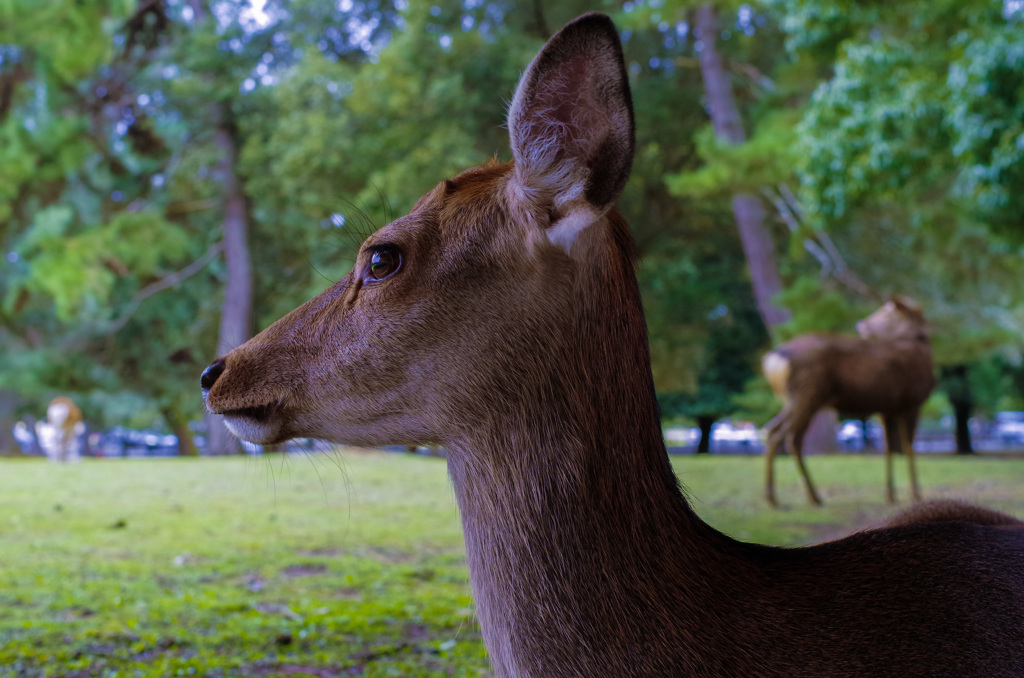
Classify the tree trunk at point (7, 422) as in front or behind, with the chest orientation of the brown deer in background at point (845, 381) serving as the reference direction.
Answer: behind

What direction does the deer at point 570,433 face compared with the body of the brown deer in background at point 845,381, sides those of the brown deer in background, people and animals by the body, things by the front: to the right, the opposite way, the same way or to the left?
the opposite way

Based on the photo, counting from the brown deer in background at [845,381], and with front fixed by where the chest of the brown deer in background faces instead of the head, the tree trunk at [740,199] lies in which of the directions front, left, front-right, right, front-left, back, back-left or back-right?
left

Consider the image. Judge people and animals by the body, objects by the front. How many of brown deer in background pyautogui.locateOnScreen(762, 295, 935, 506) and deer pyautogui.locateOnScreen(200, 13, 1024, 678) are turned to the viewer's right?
1

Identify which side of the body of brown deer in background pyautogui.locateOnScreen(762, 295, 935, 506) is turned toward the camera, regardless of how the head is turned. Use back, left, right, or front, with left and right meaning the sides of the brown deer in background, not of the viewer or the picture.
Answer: right

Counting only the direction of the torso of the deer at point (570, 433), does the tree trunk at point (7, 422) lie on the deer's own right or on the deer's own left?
on the deer's own right

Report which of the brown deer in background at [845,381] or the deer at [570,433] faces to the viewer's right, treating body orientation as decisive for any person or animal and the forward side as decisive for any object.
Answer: the brown deer in background

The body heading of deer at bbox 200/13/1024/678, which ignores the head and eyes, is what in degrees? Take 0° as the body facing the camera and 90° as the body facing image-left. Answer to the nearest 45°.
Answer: approximately 90°

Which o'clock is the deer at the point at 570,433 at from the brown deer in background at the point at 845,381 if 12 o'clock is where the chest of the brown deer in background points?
The deer is roughly at 3 o'clock from the brown deer in background.

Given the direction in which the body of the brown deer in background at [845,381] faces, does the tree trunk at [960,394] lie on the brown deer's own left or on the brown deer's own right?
on the brown deer's own left

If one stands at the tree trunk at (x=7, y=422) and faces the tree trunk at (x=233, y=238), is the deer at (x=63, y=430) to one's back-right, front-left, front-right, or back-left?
front-right

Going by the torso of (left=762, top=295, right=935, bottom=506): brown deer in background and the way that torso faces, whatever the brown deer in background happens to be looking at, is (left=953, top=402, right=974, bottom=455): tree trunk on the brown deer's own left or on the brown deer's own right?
on the brown deer's own left

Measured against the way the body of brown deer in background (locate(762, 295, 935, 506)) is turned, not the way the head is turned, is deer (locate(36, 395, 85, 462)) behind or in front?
behind
